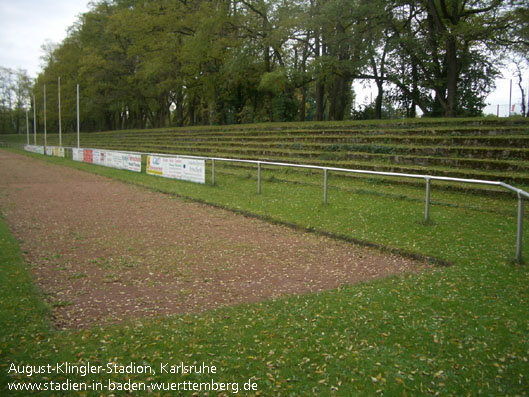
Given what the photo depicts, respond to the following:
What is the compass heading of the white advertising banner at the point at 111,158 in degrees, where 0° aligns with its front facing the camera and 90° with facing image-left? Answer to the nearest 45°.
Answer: approximately 45°

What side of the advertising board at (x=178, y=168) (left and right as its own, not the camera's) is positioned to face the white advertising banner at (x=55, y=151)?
right

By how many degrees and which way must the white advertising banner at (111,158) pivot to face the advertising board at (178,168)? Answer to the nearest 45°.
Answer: approximately 45° to its left

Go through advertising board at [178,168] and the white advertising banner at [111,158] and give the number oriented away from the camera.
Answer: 0

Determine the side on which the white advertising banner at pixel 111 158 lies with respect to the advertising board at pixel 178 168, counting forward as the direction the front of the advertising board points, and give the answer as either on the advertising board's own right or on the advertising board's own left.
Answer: on the advertising board's own right

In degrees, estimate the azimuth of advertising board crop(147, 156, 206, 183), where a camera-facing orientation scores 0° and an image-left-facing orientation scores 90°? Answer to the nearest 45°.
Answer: approximately 45°
